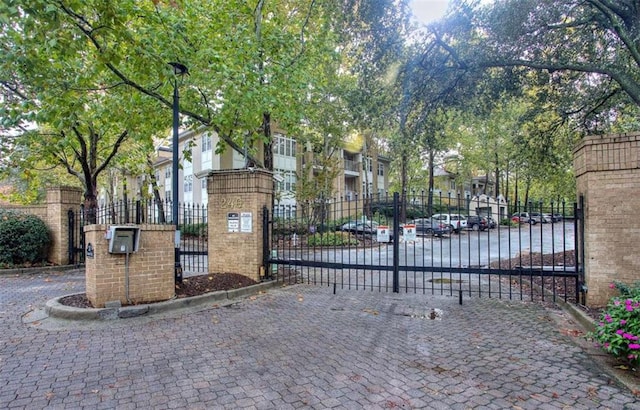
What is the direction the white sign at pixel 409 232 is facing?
toward the camera

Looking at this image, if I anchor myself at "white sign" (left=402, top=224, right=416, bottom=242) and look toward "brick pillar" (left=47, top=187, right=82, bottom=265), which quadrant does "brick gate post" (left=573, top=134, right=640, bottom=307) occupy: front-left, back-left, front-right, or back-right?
back-left

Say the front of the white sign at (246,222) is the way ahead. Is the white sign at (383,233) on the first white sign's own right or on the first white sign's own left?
on the first white sign's own left

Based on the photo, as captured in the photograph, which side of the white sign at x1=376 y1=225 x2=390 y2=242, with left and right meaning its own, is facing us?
front

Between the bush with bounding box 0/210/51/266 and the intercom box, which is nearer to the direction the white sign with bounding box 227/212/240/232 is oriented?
the intercom box

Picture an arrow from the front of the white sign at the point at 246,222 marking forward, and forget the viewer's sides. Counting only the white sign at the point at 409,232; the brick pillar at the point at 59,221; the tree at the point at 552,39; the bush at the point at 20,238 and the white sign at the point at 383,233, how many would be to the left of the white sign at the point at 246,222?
3

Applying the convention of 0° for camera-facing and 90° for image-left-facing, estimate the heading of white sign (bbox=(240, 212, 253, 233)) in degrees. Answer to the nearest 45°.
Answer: approximately 0°

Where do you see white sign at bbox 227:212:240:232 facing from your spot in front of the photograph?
facing the viewer
